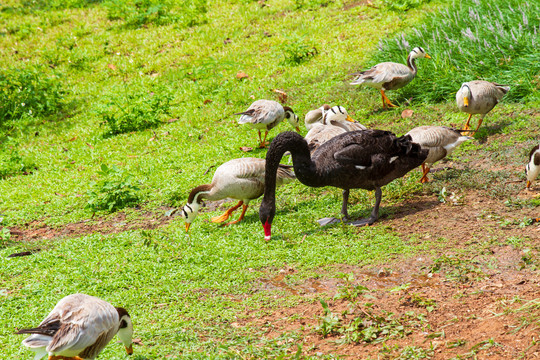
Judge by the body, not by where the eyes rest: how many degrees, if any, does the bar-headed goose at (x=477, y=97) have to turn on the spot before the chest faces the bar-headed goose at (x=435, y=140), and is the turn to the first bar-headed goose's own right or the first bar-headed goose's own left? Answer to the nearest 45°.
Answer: approximately 45° to the first bar-headed goose's own left

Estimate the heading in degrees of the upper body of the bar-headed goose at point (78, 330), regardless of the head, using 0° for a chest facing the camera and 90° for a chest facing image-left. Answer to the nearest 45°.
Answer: approximately 270°

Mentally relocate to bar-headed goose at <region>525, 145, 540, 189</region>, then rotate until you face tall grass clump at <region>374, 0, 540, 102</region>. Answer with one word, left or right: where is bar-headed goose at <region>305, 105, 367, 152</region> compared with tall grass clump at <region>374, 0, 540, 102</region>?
left

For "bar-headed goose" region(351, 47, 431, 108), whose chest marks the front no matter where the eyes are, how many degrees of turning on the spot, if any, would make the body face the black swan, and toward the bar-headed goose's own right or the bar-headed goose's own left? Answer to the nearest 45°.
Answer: approximately 90° to the bar-headed goose's own right

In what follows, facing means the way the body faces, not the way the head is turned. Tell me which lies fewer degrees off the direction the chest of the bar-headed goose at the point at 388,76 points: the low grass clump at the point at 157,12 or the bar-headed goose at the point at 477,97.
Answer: the bar-headed goose

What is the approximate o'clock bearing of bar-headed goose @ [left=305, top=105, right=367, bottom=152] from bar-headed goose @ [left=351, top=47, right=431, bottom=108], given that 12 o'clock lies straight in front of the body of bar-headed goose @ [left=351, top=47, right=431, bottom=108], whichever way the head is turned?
bar-headed goose @ [left=305, top=105, right=367, bottom=152] is roughly at 4 o'clock from bar-headed goose @ [left=351, top=47, right=431, bottom=108].

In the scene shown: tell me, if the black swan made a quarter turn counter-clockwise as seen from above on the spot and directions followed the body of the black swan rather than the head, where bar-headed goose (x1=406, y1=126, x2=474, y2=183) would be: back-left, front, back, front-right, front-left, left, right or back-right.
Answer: back-left

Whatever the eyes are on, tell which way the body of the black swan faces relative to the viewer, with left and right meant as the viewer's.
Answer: facing to the left of the viewer

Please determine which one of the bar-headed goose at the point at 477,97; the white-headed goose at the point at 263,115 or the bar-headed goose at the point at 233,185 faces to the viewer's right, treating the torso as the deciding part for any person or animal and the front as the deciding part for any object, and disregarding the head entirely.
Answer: the white-headed goose

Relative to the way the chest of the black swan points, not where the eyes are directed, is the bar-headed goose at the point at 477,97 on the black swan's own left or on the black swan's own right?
on the black swan's own right

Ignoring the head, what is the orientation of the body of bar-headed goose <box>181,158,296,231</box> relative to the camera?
to the viewer's left

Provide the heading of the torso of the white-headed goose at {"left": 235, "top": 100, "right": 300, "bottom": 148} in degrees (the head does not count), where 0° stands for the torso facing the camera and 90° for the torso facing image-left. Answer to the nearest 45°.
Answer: approximately 270°

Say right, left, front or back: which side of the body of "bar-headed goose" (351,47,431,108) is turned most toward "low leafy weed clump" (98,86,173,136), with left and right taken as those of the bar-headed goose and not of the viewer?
back

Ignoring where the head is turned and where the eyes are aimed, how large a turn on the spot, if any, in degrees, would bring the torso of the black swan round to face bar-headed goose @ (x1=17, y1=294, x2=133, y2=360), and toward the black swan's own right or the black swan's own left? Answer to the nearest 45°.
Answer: approximately 45° to the black swan's own left

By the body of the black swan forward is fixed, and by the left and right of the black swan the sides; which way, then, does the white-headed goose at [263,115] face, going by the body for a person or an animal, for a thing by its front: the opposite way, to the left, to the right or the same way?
the opposite way

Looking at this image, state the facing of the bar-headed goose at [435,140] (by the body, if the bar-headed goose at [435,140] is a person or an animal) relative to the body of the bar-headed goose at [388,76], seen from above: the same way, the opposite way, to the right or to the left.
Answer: the opposite way

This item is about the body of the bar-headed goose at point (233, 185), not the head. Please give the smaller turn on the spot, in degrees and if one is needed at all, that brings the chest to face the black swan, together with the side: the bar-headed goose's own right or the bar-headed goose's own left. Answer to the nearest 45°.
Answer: approximately 135° to the bar-headed goose's own left

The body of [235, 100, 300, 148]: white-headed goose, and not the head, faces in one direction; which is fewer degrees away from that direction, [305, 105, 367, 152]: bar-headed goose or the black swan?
the bar-headed goose

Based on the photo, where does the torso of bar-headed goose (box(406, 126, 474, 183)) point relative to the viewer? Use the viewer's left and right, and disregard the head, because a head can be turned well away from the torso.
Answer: facing to the left of the viewer
